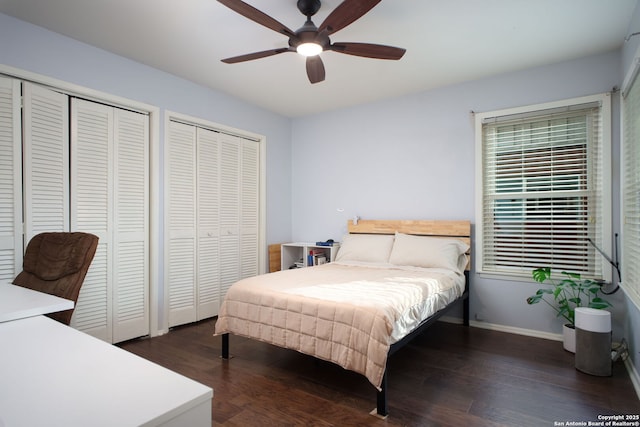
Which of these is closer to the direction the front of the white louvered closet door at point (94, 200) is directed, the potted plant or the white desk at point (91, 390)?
the potted plant

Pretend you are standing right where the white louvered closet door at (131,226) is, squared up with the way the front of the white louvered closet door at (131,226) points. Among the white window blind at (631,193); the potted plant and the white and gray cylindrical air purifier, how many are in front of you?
3

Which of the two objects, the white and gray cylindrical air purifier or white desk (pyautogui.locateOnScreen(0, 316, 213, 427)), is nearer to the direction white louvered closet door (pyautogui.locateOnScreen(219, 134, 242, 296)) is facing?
the white and gray cylindrical air purifier

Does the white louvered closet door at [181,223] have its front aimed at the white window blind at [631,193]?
yes

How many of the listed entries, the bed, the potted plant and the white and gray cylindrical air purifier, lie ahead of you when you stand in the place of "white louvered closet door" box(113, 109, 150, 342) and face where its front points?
3

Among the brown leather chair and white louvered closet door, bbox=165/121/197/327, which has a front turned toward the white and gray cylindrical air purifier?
the white louvered closet door

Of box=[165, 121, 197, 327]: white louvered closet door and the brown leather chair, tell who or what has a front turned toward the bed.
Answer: the white louvered closet door

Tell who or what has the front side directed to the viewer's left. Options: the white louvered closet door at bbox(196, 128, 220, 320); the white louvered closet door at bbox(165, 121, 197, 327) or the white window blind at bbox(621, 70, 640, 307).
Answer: the white window blind
